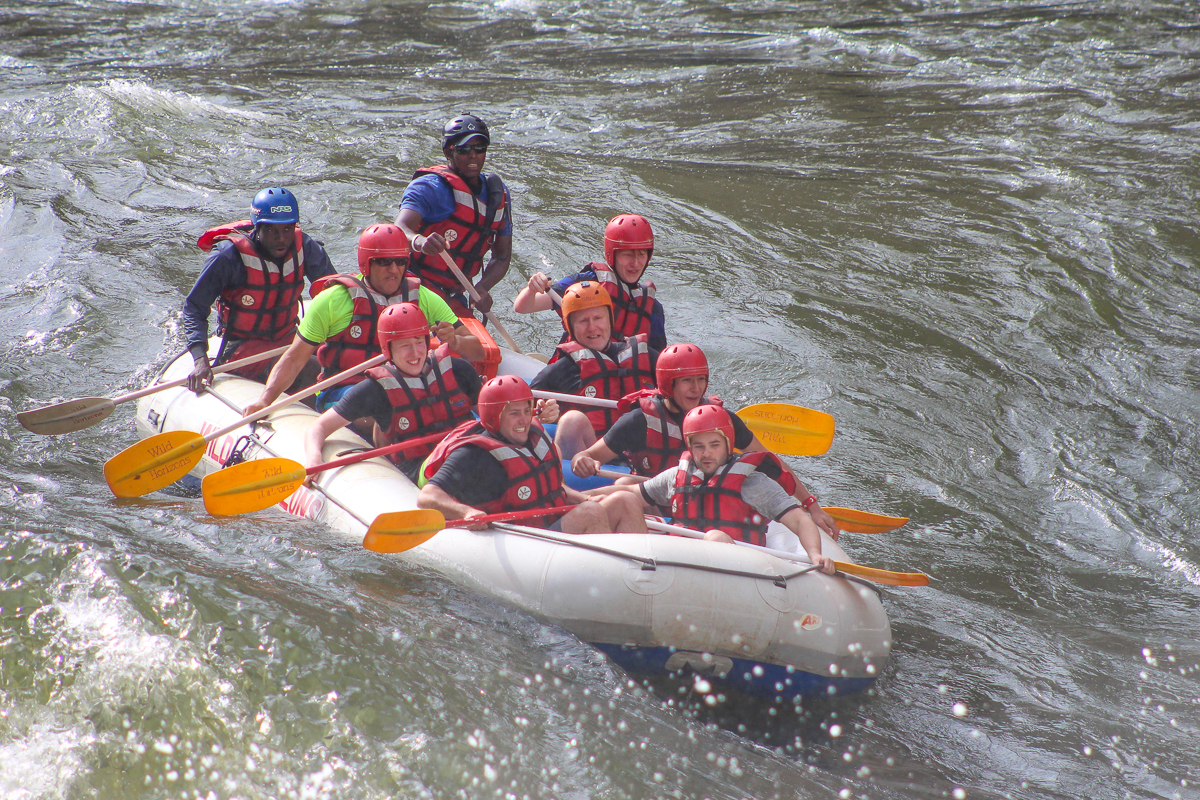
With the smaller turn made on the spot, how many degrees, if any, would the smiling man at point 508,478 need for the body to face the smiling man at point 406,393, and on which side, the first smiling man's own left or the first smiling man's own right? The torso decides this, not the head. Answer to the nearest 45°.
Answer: approximately 180°

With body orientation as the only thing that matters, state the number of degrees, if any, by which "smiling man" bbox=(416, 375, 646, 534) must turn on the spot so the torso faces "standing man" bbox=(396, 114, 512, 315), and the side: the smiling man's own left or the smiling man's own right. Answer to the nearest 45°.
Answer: approximately 135° to the smiling man's own left

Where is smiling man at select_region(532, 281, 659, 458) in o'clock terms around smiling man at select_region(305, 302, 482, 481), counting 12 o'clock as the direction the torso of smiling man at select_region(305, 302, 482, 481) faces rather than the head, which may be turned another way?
smiling man at select_region(532, 281, 659, 458) is roughly at 10 o'clock from smiling man at select_region(305, 302, 482, 481).

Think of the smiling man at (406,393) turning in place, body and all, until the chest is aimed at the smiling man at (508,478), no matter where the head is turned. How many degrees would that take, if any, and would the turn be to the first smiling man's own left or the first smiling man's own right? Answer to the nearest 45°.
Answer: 0° — they already face them

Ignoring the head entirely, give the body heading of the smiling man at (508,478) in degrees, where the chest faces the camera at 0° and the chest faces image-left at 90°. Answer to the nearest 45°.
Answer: approximately 315°

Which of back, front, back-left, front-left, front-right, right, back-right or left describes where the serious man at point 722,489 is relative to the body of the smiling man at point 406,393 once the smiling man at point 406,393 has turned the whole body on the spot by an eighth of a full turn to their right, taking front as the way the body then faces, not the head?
front-left

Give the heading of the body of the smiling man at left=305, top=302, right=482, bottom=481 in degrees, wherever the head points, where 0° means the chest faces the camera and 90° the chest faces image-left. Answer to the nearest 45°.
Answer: approximately 315°

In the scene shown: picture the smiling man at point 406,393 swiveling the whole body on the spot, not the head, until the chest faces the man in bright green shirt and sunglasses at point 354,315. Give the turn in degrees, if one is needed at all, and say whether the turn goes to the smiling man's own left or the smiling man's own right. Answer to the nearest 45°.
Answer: approximately 135° to the smiling man's own left

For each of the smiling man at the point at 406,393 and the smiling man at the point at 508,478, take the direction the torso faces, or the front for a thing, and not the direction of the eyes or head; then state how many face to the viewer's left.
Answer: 0
